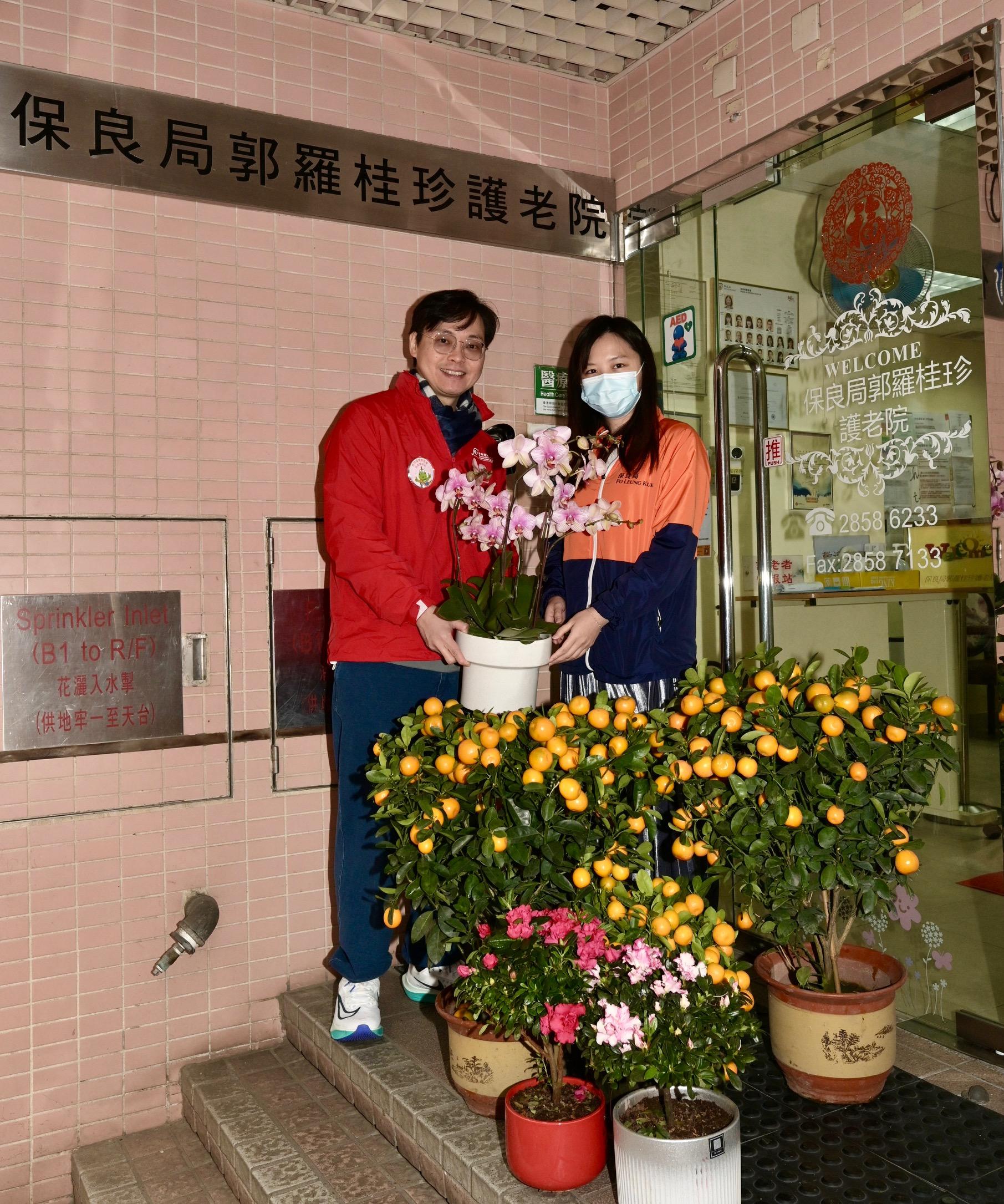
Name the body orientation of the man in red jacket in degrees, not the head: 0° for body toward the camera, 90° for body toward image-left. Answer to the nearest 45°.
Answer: approximately 315°

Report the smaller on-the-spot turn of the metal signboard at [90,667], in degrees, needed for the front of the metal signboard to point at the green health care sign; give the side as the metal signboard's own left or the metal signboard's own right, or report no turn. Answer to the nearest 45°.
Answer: approximately 90° to the metal signboard's own left

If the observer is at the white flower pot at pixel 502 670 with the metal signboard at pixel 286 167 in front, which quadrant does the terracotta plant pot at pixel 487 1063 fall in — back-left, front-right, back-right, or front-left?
back-left

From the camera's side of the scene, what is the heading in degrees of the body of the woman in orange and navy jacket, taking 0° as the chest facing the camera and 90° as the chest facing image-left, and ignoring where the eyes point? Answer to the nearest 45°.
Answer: approximately 45°

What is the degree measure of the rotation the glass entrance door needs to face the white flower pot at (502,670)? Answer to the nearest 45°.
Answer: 0° — it already faces it

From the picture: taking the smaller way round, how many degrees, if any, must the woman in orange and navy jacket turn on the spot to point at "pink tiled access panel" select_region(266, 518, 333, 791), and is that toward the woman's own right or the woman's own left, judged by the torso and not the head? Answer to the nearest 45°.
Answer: approximately 90° to the woman's own right

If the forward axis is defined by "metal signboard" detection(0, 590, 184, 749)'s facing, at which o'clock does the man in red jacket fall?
The man in red jacket is roughly at 10 o'clock from the metal signboard.
